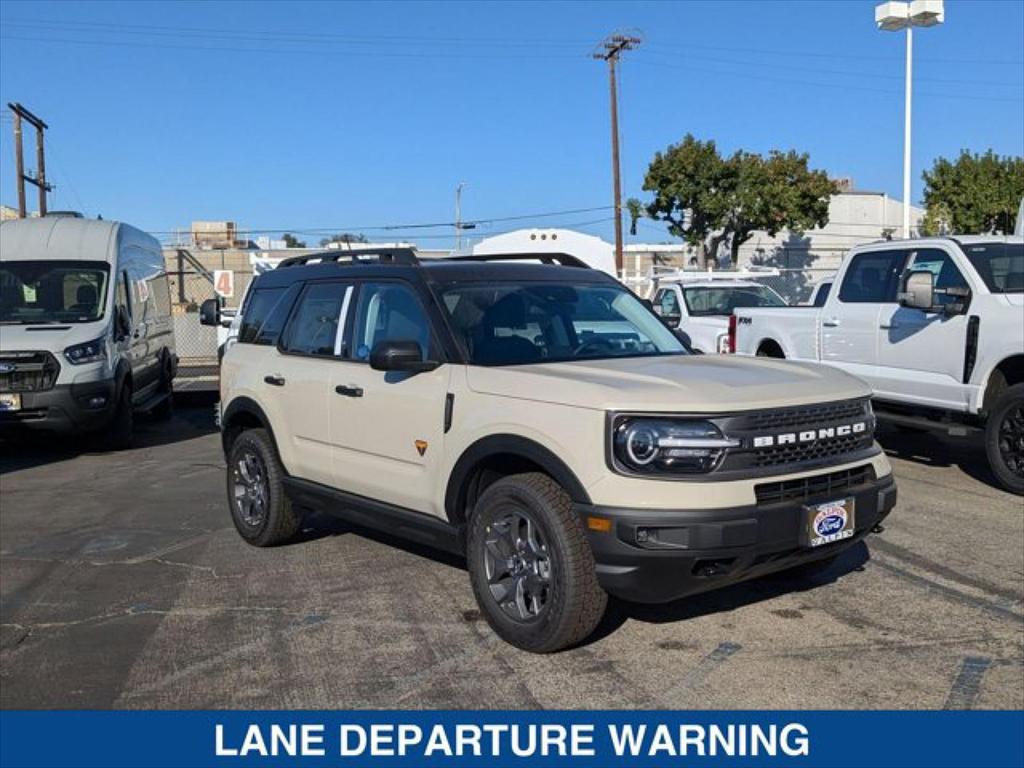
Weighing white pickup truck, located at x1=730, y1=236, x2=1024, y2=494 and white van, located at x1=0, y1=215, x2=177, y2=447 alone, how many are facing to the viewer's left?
0

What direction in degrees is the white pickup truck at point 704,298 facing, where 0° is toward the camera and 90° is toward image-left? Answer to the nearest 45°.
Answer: approximately 315°

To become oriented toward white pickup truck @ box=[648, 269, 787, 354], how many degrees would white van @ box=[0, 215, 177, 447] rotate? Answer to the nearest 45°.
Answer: approximately 90° to its left

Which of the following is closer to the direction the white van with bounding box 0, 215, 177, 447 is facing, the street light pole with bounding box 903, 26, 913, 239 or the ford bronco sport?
the ford bronco sport

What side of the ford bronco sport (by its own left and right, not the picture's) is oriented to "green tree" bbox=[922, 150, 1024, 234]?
left

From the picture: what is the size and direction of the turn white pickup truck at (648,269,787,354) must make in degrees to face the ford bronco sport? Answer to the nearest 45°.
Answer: approximately 45° to its right

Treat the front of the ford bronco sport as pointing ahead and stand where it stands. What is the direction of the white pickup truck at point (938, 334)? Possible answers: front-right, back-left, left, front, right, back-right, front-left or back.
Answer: left

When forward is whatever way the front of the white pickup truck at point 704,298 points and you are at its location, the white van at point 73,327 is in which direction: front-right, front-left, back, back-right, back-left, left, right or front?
right

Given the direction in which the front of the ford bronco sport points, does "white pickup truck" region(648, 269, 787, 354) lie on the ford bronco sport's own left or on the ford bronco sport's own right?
on the ford bronco sport's own left
